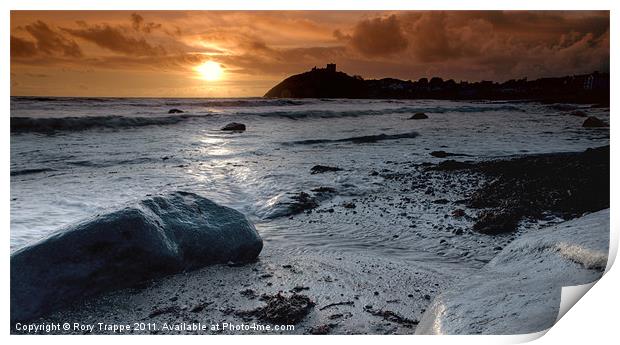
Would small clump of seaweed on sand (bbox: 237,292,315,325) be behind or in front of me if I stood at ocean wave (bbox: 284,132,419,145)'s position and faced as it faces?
in front

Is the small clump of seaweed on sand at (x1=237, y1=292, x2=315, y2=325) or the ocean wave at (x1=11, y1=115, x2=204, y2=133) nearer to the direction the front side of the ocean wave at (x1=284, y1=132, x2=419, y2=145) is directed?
the small clump of seaweed on sand

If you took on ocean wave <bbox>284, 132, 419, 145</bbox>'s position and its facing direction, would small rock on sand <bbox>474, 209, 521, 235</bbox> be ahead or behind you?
ahead

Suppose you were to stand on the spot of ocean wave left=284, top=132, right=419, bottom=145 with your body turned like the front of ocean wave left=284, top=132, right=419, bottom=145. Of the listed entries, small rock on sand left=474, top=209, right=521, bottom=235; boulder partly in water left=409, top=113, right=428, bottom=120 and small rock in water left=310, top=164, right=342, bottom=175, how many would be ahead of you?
2

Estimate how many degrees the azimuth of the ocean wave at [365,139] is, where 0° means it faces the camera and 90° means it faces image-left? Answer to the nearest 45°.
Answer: approximately 0°

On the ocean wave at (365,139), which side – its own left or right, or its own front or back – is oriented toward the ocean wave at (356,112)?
back

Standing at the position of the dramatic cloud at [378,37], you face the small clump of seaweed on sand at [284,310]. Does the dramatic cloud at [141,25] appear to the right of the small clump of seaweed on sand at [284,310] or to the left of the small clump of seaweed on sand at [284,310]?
right
